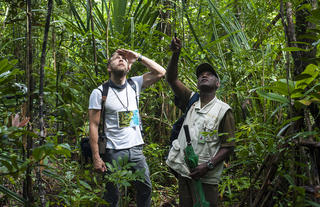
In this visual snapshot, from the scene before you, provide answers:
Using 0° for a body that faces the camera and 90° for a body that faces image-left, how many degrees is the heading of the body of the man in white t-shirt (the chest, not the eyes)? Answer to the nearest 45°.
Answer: approximately 315°

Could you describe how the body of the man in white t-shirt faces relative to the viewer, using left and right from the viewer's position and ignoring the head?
facing the viewer and to the right of the viewer
